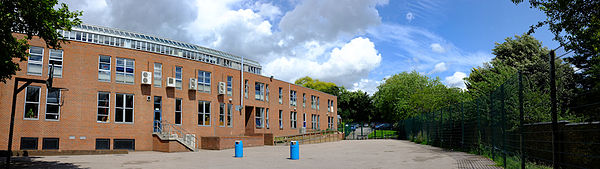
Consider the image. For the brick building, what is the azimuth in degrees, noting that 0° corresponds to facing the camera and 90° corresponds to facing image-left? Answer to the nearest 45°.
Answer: approximately 315°

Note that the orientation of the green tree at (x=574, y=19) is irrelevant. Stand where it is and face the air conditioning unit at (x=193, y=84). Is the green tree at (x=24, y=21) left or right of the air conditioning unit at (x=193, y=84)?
left
